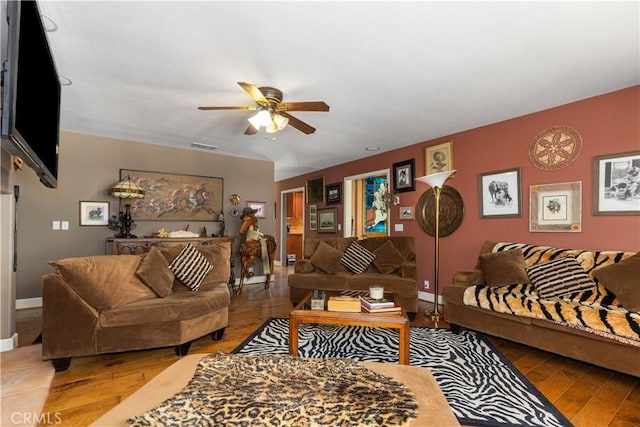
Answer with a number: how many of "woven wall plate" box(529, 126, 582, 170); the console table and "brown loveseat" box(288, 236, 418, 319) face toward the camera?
3

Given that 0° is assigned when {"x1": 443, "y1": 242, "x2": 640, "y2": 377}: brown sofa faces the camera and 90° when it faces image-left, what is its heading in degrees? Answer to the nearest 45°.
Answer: approximately 45°

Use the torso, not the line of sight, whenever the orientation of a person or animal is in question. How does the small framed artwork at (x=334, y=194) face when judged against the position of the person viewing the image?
facing the viewer and to the left of the viewer

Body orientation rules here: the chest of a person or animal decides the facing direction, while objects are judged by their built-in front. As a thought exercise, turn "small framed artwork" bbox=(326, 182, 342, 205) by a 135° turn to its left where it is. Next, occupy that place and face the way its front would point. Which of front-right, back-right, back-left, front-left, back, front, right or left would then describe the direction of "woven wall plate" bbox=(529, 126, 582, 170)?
front-right

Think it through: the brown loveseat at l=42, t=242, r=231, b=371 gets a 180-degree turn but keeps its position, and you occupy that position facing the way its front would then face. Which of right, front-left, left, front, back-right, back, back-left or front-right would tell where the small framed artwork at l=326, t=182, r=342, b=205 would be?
right

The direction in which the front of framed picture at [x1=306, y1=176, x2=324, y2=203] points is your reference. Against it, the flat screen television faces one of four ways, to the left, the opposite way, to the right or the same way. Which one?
the opposite way

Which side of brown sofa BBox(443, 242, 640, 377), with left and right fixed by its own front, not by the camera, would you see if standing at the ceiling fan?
front

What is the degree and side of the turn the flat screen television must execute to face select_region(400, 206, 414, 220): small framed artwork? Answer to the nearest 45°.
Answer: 0° — it already faces it

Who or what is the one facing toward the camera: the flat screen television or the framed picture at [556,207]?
the framed picture

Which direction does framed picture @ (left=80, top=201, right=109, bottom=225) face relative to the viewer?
toward the camera

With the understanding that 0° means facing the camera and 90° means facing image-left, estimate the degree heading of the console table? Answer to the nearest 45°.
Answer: approximately 0°

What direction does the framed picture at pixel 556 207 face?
toward the camera
